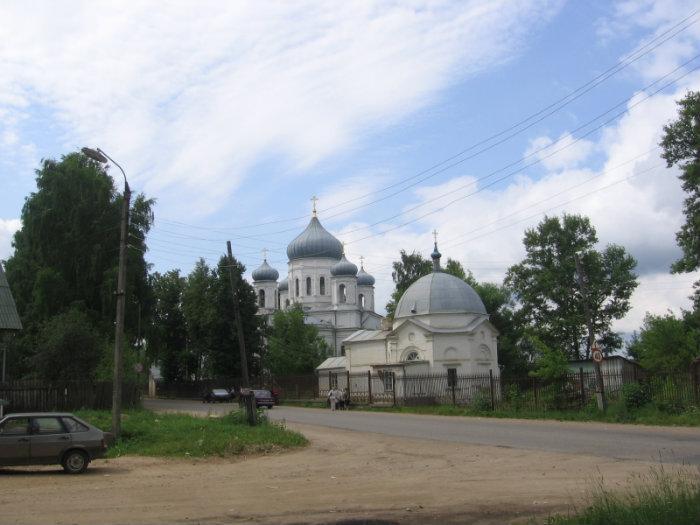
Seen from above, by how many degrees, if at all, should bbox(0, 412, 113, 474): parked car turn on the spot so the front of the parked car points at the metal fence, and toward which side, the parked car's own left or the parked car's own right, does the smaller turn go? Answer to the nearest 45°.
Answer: approximately 135° to the parked car's own right

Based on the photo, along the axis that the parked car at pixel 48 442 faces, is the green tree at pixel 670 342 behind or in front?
behind

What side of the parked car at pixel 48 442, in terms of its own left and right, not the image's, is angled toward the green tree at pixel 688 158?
back

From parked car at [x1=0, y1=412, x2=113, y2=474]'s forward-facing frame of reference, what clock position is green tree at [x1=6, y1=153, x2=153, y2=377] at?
The green tree is roughly at 3 o'clock from the parked car.
